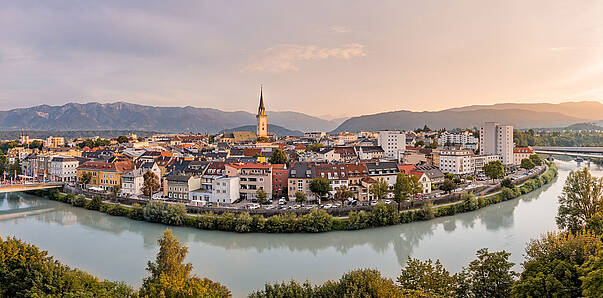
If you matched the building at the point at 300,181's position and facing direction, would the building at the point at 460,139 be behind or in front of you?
behind

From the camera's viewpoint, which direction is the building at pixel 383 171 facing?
toward the camera

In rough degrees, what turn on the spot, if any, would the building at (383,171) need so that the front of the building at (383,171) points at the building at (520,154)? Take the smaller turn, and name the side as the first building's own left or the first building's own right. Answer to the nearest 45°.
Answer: approximately 135° to the first building's own left

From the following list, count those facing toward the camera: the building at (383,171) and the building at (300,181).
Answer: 2

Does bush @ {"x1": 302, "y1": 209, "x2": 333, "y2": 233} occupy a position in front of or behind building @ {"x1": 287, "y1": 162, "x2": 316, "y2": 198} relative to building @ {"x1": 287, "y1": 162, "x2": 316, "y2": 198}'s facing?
in front

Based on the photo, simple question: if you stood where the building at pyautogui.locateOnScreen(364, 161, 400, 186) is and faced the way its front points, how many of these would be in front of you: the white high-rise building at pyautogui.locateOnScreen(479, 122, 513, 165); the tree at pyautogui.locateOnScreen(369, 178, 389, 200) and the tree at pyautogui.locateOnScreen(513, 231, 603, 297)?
2

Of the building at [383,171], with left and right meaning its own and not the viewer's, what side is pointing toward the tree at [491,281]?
front

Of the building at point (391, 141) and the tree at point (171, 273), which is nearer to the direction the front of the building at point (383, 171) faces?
the tree

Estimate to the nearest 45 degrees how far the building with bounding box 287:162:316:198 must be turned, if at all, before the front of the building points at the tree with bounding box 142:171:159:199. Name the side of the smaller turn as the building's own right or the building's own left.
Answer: approximately 90° to the building's own right

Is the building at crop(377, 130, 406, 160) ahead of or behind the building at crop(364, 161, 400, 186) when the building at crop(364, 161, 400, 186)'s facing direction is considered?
behind

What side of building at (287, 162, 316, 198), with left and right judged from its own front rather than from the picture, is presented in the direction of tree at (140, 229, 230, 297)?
front

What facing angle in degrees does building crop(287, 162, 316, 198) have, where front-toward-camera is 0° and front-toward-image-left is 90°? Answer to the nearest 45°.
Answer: approximately 0°

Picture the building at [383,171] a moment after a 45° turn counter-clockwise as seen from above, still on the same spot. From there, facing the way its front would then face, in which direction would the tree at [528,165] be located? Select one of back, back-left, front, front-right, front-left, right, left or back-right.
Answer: left
